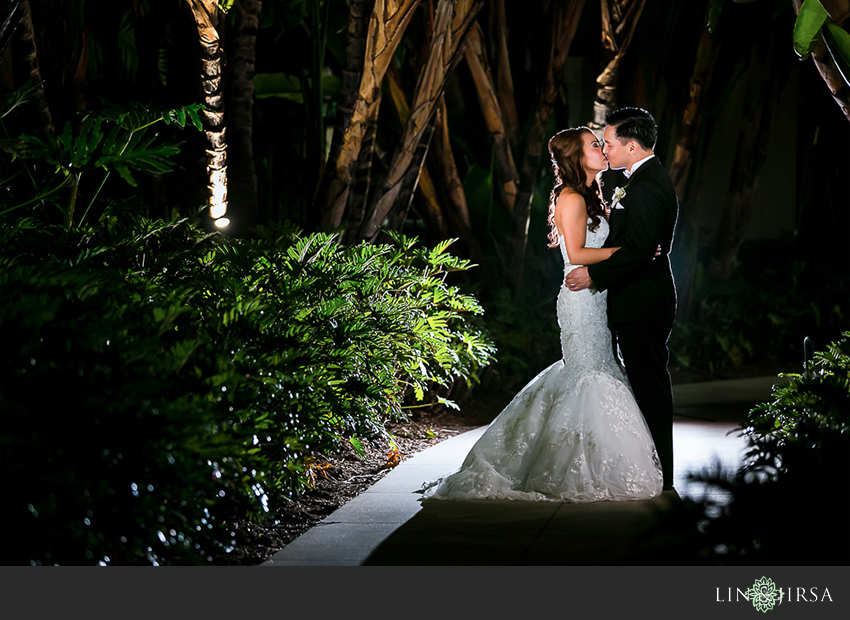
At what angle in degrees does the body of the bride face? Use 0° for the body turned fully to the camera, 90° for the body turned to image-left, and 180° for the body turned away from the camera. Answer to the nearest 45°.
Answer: approximately 270°

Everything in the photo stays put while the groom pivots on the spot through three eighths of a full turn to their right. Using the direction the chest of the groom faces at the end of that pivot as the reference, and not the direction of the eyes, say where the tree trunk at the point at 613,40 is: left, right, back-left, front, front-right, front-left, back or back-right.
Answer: front-left

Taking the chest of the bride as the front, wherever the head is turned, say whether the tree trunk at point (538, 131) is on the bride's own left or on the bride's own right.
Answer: on the bride's own left

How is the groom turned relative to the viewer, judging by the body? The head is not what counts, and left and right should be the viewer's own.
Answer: facing to the left of the viewer

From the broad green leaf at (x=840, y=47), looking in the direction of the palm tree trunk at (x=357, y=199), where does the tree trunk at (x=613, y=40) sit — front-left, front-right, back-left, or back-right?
front-right

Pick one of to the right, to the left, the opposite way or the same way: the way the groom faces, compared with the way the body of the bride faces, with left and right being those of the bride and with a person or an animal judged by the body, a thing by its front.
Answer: the opposite way

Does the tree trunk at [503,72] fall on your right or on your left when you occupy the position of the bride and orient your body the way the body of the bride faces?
on your left

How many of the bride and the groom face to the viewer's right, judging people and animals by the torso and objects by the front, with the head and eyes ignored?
1

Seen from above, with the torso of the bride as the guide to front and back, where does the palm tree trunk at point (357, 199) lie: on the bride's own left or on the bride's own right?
on the bride's own left

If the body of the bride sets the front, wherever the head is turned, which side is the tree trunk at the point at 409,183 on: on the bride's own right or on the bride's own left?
on the bride's own left

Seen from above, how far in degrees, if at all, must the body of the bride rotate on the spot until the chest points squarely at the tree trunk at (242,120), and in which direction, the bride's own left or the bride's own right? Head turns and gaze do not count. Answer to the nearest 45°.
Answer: approximately 135° to the bride's own left

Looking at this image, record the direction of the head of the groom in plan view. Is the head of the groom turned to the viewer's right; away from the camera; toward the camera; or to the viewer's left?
to the viewer's left
